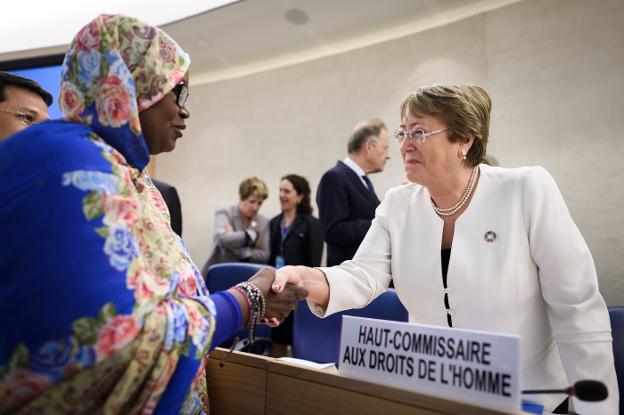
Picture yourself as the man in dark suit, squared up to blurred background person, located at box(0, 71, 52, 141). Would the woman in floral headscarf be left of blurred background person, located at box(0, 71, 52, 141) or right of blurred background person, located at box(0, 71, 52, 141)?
left

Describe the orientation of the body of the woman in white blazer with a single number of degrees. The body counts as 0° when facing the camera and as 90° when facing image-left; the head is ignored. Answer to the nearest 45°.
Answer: approximately 45°

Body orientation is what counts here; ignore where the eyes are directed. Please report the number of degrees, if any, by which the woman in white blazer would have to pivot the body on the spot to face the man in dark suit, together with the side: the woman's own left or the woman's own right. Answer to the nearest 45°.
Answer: approximately 90° to the woman's own right

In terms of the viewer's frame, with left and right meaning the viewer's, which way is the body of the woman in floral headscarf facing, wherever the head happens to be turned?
facing to the right of the viewer

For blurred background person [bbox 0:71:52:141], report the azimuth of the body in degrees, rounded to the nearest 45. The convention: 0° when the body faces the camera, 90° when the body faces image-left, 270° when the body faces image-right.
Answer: approximately 315°

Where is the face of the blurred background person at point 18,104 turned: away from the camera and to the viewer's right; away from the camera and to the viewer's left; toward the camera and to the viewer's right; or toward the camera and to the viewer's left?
toward the camera and to the viewer's right
